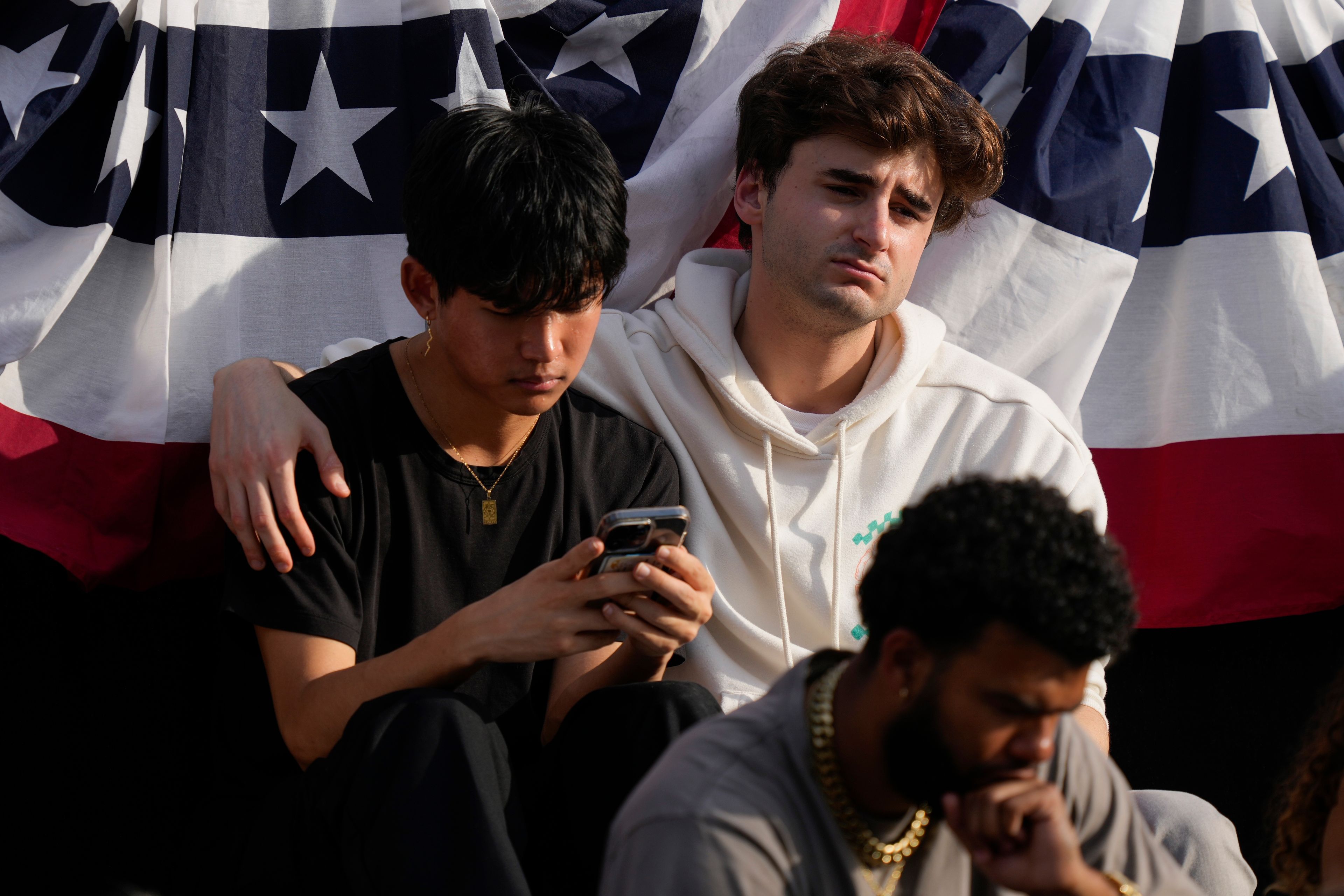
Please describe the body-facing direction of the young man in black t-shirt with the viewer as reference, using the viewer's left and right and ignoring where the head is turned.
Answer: facing the viewer and to the right of the viewer

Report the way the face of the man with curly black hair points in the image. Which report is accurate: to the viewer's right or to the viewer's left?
to the viewer's right

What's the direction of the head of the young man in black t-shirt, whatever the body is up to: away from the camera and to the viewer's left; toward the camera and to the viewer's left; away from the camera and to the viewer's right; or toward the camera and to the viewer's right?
toward the camera and to the viewer's right

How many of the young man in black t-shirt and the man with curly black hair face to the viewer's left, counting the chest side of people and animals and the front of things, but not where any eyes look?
0

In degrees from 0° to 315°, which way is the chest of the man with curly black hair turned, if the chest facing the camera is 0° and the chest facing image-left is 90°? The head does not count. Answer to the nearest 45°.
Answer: approximately 315°

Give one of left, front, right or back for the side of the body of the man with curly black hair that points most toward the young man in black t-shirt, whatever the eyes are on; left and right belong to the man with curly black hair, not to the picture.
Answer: back
